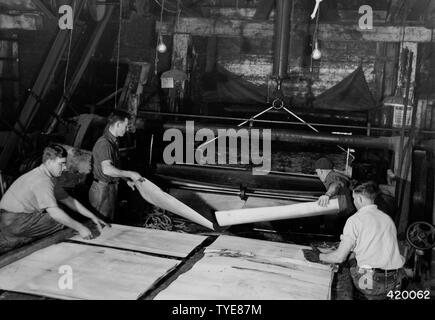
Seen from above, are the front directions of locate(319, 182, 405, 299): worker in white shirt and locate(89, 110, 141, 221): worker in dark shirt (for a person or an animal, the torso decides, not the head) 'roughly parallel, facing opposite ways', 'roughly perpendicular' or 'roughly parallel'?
roughly perpendicular

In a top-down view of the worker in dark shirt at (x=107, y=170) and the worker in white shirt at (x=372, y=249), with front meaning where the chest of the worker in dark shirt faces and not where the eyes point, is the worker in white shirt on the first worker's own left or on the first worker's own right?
on the first worker's own right

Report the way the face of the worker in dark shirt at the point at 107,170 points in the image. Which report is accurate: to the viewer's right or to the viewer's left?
to the viewer's right

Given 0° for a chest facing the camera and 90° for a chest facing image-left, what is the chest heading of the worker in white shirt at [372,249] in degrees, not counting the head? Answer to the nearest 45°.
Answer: approximately 135°

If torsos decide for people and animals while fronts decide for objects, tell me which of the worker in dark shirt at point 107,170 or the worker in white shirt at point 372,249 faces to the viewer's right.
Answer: the worker in dark shirt

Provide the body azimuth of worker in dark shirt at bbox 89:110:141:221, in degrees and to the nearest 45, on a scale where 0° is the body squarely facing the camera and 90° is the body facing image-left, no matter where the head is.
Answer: approximately 270°

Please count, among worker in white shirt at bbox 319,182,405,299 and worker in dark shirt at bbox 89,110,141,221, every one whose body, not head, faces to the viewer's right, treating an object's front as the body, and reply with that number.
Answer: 1

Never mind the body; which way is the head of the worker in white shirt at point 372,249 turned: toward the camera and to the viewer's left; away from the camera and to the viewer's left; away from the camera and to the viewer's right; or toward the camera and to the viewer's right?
away from the camera and to the viewer's left
